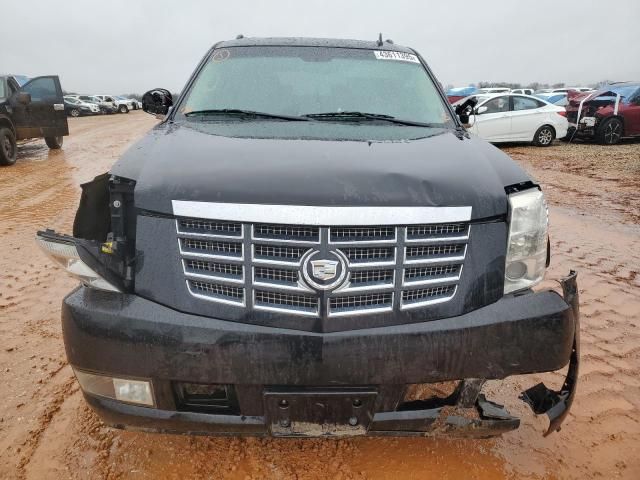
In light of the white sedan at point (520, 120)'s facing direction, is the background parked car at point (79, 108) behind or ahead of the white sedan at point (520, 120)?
ahead

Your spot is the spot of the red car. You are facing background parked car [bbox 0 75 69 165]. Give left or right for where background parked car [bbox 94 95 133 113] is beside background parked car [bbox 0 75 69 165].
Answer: right

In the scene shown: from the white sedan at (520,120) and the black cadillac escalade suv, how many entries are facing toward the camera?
1

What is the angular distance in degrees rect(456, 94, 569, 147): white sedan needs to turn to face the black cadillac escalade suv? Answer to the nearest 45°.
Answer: approximately 90° to its left

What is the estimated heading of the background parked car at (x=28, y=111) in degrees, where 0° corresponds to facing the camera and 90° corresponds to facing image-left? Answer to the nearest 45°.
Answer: approximately 45°

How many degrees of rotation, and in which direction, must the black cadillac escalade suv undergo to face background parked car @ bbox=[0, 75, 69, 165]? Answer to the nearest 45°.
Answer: approximately 135° to its right

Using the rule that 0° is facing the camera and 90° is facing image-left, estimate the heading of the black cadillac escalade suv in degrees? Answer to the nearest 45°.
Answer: approximately 0°

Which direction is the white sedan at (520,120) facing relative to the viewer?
to the viewer's left

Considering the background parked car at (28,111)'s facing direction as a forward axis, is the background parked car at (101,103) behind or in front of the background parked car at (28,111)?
behind

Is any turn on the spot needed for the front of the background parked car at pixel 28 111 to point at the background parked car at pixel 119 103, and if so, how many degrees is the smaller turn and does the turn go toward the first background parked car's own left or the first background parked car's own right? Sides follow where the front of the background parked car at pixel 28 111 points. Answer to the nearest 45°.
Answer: approximately 135° to the first background parked car's own right
